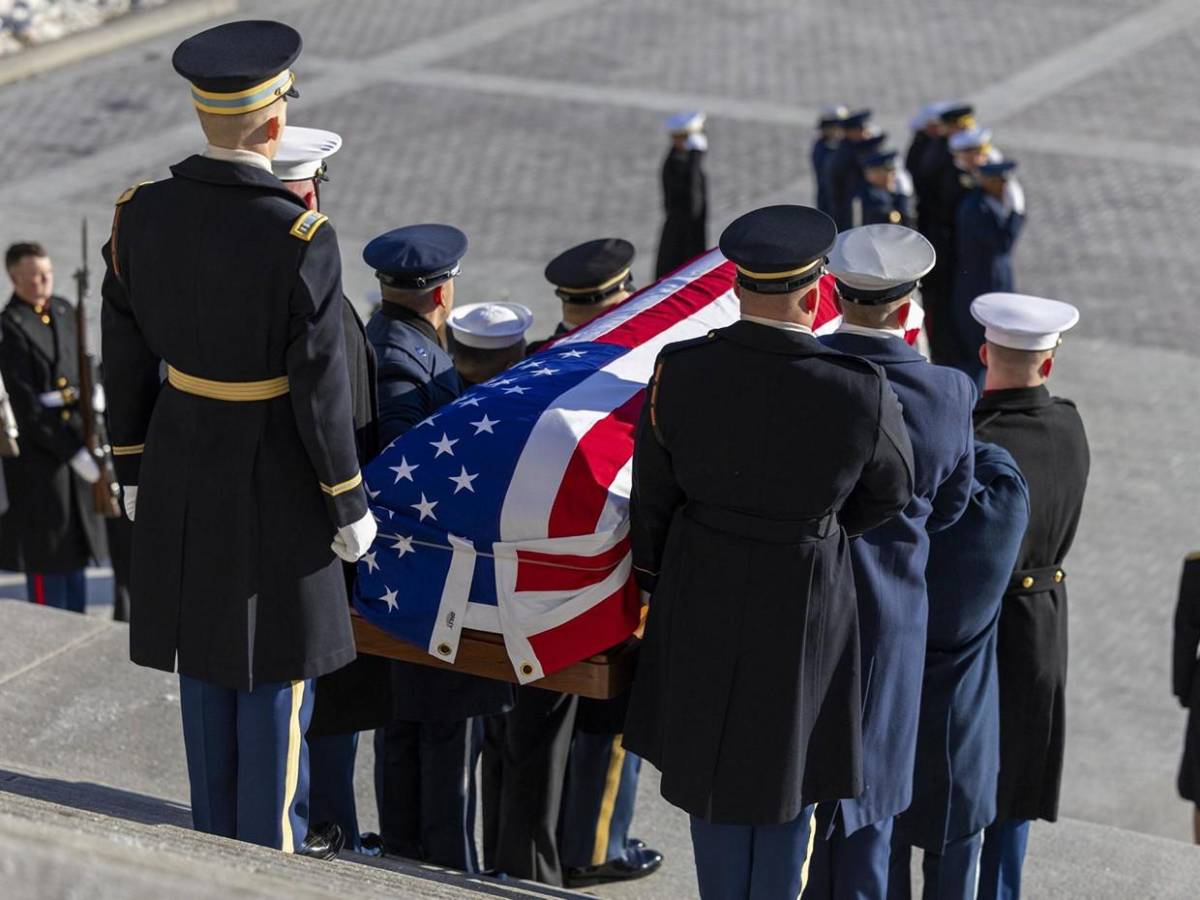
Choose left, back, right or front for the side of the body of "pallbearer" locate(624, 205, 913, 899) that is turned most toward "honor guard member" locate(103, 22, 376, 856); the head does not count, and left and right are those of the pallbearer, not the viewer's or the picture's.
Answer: left

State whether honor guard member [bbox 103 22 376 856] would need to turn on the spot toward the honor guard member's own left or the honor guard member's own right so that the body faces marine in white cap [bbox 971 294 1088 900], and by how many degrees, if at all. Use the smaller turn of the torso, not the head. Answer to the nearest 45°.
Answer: approximately 45° to the honor guard member's own right

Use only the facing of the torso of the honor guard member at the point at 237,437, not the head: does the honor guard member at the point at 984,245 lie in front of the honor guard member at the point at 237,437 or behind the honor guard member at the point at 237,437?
in front

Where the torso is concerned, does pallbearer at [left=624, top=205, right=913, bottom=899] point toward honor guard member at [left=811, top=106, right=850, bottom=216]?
yes

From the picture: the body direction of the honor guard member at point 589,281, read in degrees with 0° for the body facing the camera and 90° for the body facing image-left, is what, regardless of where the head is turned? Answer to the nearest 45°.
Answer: approximately 225°

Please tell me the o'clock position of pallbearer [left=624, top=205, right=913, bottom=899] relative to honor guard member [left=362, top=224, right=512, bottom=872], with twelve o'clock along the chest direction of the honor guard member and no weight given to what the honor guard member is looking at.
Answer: The pallbearer is roughly at 3 o'clock from the honor guard member.

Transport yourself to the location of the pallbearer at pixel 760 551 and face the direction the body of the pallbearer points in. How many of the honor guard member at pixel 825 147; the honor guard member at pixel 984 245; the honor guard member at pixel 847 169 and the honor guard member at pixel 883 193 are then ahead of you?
4

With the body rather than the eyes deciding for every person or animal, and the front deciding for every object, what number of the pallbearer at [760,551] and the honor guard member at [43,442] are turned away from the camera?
1

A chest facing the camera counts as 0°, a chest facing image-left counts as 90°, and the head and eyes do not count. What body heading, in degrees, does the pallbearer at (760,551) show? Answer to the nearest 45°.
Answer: approximately 180°

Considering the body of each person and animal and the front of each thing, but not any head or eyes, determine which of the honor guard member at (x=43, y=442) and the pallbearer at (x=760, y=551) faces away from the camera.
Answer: the pallbearer

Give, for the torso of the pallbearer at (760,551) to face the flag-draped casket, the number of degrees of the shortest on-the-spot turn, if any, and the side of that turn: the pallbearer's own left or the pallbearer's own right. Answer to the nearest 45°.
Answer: approximately 45° to the pallbearer's own left

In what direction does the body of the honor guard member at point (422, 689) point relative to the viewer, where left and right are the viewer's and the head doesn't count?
facing away from the viewer and to the right of the viewer

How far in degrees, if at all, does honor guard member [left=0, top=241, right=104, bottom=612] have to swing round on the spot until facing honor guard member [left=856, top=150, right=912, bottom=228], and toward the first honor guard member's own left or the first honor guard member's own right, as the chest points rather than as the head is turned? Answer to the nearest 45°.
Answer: approximately 90° to the first honor guard member's own left

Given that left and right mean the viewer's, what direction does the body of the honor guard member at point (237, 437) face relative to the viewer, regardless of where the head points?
facing away from the viewer and to the right of the viewer

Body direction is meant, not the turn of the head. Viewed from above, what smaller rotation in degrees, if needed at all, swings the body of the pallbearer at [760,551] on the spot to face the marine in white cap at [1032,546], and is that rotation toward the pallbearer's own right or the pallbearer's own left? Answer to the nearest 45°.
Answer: approximately 45° to the pallbearer's own right

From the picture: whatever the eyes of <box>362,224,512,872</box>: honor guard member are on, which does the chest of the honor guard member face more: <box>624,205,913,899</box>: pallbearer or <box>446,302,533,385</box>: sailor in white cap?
the sailor in white cap
